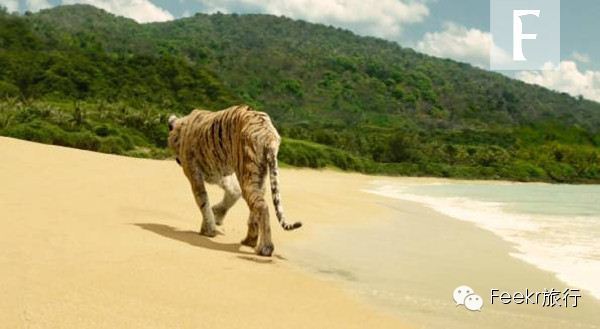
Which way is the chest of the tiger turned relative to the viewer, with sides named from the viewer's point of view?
facing away from the viewer and to the left of the viewer
